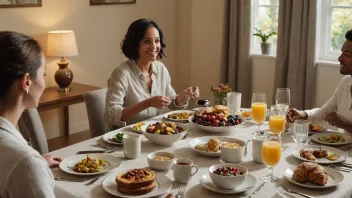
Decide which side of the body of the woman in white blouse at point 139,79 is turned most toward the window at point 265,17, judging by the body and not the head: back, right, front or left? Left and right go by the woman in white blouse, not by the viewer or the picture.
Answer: left

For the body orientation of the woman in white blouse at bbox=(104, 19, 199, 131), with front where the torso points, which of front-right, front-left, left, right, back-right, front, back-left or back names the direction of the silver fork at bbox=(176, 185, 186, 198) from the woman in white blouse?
front-right

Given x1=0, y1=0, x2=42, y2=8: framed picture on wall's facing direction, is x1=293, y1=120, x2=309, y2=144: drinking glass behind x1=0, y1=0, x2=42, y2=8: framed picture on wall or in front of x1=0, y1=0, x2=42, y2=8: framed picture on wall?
in front

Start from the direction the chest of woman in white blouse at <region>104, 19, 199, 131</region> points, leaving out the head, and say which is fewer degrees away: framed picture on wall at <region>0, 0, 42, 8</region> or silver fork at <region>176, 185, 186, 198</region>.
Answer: the silver fork

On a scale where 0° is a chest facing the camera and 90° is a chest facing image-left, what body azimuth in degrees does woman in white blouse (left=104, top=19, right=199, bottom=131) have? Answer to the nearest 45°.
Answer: approximately 315°

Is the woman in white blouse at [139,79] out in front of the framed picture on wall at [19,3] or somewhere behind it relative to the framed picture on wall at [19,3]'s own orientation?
in front

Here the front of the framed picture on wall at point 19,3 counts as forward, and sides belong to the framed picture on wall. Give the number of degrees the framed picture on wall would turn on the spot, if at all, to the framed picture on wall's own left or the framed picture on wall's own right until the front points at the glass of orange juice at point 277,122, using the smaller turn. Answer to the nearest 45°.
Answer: approximately 45° to the framed picture on wall's own left

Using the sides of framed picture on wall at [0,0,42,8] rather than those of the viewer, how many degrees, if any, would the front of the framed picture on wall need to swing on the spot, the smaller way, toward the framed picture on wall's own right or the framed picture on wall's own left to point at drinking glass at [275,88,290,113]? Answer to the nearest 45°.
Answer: approximately 45° to the framed picture on wall's own left

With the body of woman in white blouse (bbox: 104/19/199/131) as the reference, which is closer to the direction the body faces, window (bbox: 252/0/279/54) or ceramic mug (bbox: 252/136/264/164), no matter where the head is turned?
the ceramic mug

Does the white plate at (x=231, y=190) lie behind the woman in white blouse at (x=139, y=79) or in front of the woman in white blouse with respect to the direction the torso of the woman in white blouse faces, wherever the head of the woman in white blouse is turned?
in front
